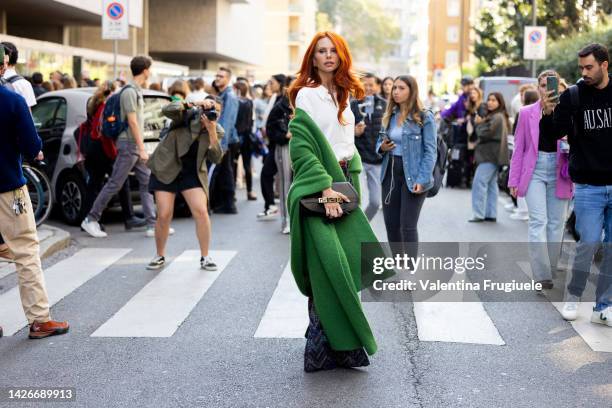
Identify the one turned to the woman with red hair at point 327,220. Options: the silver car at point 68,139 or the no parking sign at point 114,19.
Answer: the no parking sign

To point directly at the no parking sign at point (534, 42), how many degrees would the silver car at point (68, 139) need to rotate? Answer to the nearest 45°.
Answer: approximately 90° to its right

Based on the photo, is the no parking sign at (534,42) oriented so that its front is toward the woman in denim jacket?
yes

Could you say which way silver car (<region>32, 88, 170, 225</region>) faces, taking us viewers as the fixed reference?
facing away from the viewer and to the left of the viewer

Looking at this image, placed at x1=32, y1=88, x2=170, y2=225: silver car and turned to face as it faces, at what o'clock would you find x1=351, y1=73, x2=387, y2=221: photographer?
The photographer is roughly at 5 o'clock from the silver car.

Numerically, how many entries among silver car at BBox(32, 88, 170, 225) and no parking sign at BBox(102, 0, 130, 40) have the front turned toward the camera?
1

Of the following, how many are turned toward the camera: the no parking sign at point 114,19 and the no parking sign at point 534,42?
2

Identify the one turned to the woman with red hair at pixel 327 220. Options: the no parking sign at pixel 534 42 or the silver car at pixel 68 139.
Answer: the no parking sign

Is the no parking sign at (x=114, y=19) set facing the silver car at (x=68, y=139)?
yes

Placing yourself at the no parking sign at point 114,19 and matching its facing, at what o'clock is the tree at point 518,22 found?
The tree is roughly at 7 o'clock from the no parking sign.

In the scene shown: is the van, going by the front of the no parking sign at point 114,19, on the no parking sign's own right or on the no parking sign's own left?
on the no parking sign's own left

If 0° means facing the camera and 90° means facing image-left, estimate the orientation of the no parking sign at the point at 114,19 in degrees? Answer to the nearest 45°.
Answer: approximately 0°

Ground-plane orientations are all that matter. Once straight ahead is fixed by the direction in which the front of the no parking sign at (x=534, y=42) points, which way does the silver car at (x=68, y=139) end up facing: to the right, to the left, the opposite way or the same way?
to the right

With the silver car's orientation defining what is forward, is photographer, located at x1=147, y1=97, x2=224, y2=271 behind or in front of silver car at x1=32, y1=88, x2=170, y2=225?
behind
